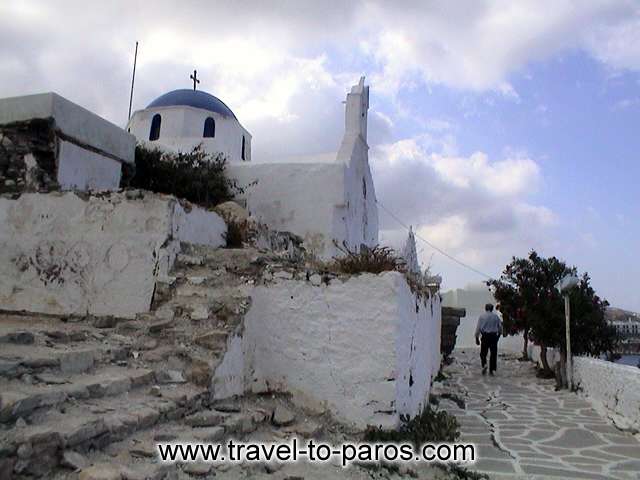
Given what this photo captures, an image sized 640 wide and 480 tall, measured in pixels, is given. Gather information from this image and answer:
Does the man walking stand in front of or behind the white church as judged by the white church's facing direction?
in front

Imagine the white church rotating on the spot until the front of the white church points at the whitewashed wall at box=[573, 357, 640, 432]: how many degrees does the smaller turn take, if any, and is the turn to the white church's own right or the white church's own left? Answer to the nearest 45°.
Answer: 0° — it already faces it

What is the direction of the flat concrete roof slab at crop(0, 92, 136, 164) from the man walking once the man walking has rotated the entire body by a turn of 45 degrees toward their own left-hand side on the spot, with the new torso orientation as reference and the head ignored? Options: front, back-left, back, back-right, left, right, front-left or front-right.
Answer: left

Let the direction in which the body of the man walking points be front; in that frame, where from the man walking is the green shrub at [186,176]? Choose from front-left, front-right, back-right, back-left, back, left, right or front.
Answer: left

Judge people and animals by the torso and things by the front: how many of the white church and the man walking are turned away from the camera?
1

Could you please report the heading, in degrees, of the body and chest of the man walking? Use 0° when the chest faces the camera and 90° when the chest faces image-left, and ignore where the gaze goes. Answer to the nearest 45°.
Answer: approximately 180°

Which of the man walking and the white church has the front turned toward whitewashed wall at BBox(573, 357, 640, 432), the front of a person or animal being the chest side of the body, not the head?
the white church

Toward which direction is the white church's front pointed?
to the viewer's right
